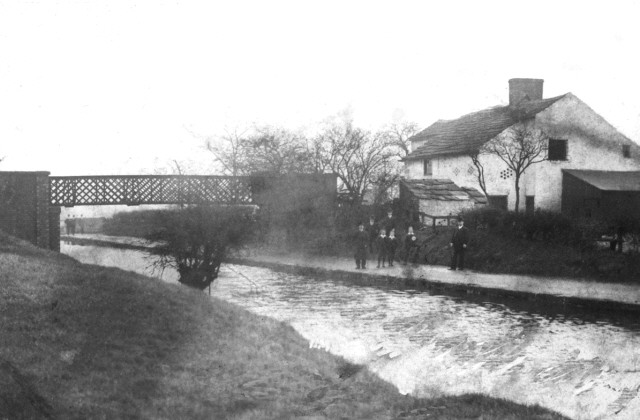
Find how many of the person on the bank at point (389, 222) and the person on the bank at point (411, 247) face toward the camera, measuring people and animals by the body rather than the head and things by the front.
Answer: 2

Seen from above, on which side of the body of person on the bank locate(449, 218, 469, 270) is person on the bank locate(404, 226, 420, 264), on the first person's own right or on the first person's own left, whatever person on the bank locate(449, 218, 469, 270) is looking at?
on the first person's own right

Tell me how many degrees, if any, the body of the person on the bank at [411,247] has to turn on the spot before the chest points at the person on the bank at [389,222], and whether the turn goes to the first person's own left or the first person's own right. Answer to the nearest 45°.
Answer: approximately 180°

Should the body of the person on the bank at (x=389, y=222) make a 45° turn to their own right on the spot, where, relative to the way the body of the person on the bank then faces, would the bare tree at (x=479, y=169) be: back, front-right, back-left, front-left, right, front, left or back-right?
back

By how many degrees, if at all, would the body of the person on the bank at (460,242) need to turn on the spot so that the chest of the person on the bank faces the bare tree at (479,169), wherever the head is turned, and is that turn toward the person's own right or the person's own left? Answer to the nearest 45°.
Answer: approximately 135° to the person's own right

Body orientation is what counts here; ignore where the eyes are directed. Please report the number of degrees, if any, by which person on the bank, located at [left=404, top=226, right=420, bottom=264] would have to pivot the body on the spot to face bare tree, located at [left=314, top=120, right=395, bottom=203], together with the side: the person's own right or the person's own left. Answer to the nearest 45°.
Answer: approximately 135° to the person's own right

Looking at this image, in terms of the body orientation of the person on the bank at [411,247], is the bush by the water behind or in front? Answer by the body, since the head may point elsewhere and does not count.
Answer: in front

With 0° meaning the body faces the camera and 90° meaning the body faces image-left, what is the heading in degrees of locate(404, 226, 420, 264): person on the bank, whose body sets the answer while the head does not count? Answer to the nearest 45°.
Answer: approximately 0°

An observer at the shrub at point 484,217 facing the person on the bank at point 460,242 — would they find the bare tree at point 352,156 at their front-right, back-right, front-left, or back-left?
back-right
